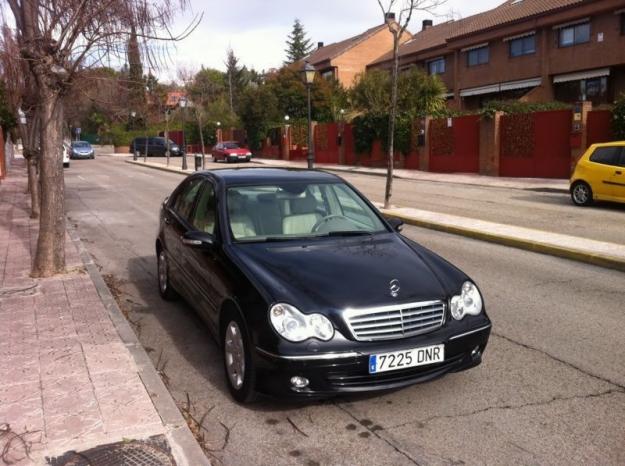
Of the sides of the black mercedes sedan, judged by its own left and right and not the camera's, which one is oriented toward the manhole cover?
right

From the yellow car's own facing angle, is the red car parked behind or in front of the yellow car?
behind

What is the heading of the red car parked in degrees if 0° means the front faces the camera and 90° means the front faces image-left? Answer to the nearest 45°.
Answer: approximately 315°

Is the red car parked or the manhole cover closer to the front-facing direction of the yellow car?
the manhole cover

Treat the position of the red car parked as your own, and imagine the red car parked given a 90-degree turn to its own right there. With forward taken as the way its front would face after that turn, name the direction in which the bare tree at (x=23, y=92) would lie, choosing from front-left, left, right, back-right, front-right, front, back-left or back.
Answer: front-left

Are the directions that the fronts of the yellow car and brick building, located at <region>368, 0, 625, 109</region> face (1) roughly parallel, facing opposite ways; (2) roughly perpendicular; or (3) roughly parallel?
roughly perpendicular

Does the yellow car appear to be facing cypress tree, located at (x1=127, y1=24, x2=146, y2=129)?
no

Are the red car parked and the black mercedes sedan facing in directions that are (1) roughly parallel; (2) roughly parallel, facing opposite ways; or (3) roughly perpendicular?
roughly parallel

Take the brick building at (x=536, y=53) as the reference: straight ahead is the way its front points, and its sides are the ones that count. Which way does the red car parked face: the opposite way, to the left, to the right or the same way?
to the left

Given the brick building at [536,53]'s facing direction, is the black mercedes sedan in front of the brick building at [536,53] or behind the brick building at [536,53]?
in front

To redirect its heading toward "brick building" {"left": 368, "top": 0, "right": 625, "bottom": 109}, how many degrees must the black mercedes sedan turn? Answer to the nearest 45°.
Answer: approximately 135° to its left

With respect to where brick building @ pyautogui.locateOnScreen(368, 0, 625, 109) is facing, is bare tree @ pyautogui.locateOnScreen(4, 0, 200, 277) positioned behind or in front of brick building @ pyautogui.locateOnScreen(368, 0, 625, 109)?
in front

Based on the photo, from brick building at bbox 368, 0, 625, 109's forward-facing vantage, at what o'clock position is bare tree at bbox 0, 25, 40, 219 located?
The bare tree is roughly at 11 o'clock from the brick building.

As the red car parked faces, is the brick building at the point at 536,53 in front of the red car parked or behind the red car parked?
in front
